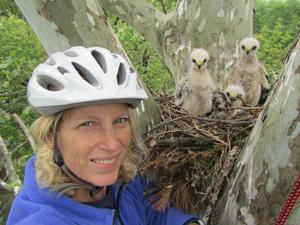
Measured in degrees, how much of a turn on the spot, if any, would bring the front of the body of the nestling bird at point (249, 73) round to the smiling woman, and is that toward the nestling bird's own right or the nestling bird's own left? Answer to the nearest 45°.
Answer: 0° — it already faces them

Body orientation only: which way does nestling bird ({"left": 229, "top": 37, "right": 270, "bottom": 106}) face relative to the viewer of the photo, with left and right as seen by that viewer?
facing the viewer

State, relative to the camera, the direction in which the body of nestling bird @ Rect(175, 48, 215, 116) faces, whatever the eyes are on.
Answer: toward the camera

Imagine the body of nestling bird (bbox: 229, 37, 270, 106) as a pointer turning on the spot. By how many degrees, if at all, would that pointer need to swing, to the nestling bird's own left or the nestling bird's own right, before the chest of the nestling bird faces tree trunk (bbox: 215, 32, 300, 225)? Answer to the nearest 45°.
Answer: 0° — it already faces it

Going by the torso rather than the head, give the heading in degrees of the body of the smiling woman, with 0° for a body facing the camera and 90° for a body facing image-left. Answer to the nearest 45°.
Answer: approximately 315°

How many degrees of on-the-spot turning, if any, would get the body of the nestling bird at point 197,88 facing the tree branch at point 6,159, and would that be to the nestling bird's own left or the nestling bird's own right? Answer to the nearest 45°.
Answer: approximately 90° to the nestling bird's own right

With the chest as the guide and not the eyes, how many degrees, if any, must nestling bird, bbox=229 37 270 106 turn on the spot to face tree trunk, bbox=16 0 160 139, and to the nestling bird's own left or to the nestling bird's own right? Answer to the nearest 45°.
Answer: approximately 45° to the nestling bird's own right

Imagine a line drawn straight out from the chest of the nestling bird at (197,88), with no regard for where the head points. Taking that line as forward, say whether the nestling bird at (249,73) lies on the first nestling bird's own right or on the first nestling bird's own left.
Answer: on the first nestling bird's own left

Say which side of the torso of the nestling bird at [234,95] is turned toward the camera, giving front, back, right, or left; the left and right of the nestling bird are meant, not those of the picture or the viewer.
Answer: front

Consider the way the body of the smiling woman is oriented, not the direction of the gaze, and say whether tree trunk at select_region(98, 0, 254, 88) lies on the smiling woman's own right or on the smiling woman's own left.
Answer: on the smiling woman's own left
